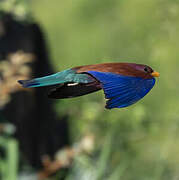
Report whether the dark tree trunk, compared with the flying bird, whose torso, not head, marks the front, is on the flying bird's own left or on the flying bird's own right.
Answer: on the flying bird's own left

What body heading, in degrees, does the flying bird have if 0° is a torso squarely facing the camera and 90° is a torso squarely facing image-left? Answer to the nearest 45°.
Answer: approximately 270°
